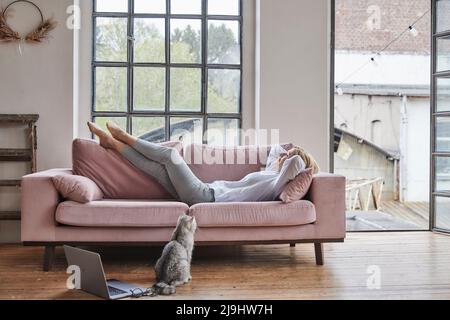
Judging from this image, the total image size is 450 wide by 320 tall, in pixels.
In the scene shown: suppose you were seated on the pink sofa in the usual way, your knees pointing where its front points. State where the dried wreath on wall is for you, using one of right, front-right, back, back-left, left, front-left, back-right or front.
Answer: back-right

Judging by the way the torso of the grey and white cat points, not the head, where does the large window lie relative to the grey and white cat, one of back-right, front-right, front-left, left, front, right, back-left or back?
front-left

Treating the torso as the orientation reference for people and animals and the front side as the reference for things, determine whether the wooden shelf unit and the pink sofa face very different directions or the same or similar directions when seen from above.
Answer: same or similar directions

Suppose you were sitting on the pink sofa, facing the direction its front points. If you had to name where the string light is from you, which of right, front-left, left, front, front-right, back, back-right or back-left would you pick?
back-left

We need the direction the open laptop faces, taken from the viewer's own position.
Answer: facing away from the viewer and to the right of the viewer

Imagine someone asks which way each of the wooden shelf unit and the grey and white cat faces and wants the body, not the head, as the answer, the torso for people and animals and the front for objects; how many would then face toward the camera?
1

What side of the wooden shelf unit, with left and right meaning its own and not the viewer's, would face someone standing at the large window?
left

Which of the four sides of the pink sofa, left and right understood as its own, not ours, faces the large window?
back

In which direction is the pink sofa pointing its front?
toward the camera

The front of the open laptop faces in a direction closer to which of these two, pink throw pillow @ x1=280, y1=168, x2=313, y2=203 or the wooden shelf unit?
the pink throw pillow

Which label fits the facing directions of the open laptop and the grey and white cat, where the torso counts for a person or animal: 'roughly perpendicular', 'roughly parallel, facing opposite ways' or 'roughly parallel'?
roughly parallel

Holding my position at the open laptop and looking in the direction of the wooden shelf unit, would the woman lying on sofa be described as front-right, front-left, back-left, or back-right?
front-right

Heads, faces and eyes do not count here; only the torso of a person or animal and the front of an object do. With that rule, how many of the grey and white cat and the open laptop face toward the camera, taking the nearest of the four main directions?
0

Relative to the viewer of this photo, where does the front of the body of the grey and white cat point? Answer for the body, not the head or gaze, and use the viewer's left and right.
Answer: facing away from the viewer and to the right of the viewer

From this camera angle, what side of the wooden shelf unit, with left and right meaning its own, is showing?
front

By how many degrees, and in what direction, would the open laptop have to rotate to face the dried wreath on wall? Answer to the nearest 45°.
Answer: approximately 45° to its left

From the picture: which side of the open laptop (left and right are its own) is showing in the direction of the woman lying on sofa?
front
